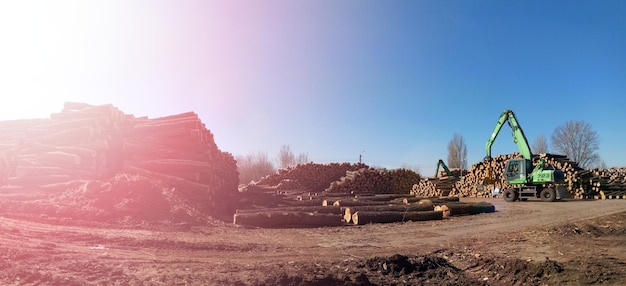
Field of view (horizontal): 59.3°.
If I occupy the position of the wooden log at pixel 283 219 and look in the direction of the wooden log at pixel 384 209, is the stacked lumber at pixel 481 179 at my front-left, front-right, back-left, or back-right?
front-left

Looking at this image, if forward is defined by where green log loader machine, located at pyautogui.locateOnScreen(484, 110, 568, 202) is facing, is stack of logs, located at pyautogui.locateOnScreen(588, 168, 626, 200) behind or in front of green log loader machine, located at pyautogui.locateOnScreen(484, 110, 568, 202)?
behind

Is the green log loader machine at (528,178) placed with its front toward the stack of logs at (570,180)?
no

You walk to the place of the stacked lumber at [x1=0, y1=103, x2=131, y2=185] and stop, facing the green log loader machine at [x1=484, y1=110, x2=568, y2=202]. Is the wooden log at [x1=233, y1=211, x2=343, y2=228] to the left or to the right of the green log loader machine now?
right

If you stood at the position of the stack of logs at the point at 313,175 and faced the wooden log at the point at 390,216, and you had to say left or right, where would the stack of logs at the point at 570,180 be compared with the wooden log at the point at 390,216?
left

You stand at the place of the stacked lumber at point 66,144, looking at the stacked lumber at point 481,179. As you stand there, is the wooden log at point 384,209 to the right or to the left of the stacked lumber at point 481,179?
right

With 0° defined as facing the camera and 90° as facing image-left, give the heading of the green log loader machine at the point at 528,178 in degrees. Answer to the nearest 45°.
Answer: approximately 90°

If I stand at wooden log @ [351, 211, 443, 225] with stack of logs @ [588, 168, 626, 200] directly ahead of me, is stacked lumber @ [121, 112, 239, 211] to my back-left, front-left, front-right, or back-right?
back-left
